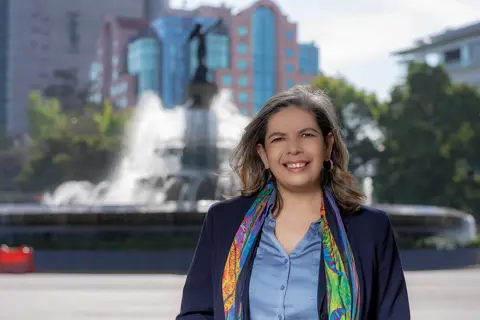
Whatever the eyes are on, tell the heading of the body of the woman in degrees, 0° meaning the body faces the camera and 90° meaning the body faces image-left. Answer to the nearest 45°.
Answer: approximately 0°

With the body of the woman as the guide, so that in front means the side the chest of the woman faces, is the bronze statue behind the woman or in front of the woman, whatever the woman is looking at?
behind

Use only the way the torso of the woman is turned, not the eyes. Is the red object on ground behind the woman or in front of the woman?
behind
